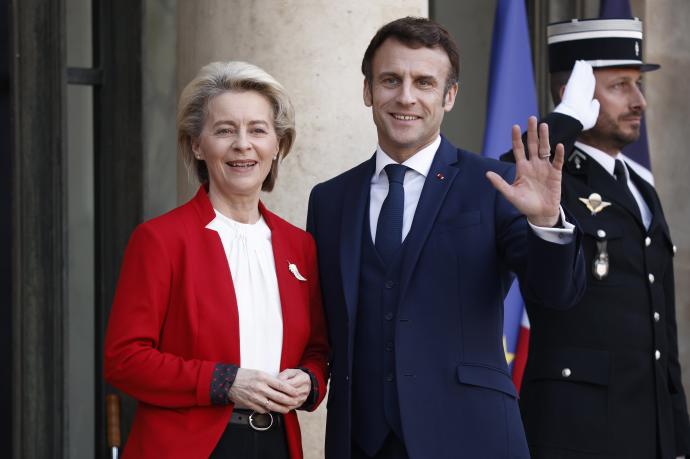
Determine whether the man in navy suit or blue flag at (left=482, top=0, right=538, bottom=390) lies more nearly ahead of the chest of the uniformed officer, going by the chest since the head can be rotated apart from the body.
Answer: the man in navy suit
